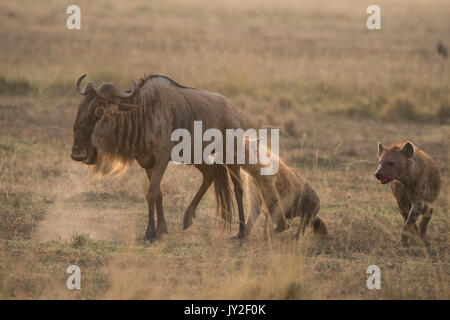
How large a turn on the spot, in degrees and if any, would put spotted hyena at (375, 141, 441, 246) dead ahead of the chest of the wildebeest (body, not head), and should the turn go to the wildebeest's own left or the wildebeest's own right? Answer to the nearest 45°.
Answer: approximately 135° to the wildebeest's own left

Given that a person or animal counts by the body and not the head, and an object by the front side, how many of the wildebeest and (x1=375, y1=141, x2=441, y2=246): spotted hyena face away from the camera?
0

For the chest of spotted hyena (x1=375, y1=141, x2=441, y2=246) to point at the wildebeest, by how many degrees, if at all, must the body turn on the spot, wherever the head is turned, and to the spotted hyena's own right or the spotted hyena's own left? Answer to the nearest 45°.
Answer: approximately 45° to the spotted hyena's own right

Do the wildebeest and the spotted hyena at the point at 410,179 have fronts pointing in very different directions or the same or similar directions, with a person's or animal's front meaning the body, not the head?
same or similar directions

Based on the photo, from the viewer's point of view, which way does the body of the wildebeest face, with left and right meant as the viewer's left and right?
facing the viewer and to the left of the viewer
